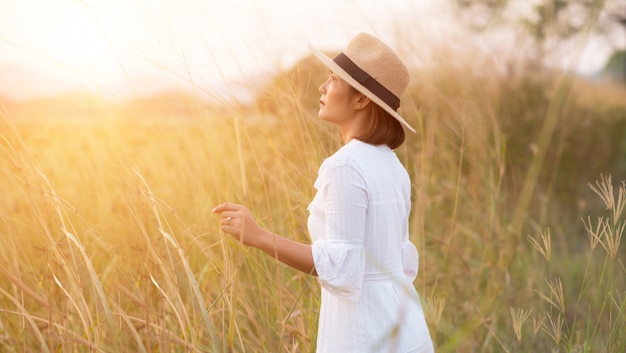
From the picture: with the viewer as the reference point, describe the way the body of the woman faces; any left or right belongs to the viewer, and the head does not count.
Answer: facing away from the viewer and to the left of the viewer

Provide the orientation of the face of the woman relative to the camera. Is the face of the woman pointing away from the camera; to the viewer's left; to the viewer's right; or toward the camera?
to the viewer's left

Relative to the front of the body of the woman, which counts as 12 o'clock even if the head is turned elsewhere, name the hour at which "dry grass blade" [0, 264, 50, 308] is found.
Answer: The dry grass blade is roughly at 10 o'clock from the woman.
